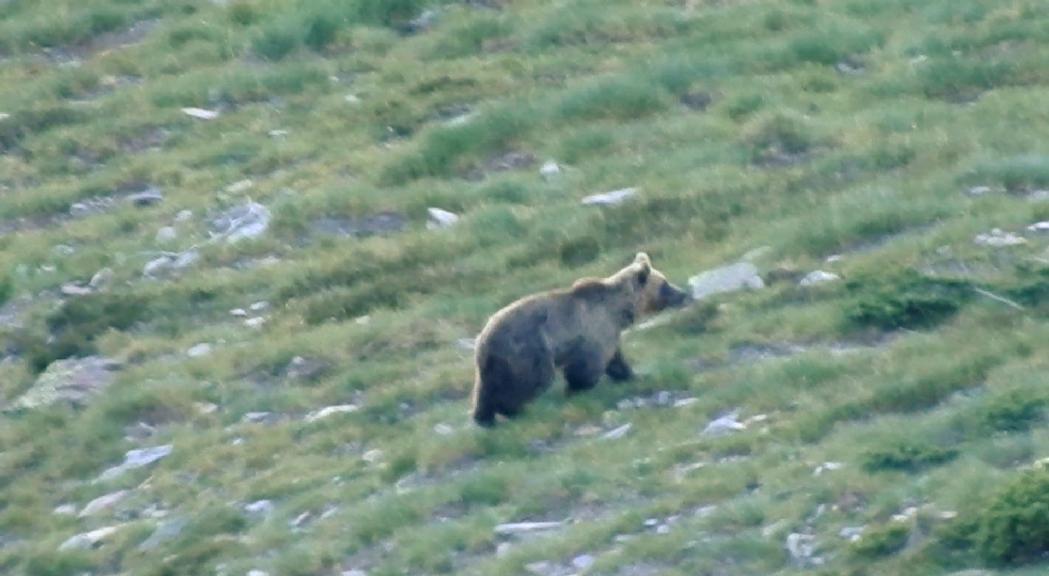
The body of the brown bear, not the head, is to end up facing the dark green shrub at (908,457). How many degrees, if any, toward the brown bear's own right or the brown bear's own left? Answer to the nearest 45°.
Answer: approximately 45° to the brown bear's own right

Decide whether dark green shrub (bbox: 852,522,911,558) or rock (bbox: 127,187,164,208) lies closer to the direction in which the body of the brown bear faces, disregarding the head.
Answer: the dark green shrub

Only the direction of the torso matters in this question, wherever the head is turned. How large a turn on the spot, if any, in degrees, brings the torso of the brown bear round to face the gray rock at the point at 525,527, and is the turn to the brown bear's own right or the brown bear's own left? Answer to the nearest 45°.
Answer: approximately 90° to the brown bear's own right

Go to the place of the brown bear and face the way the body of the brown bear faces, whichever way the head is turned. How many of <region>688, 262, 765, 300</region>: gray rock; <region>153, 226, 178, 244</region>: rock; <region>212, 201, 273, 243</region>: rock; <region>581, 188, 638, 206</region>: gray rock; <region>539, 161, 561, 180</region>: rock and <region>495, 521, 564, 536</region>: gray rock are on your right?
1

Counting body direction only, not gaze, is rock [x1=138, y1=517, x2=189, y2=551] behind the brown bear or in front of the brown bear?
behind

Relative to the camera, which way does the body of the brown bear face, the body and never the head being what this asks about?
to the viewer's right

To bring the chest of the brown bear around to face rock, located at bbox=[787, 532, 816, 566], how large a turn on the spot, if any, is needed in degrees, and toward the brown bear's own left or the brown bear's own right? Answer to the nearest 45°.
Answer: approximately 45° to the brown bear's own right

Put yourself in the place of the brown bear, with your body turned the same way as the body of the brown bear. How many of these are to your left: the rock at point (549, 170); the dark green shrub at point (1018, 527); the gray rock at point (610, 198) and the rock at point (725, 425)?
2

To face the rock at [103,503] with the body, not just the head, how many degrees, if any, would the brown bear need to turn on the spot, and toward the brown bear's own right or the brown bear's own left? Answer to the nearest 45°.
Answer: approximately 180°

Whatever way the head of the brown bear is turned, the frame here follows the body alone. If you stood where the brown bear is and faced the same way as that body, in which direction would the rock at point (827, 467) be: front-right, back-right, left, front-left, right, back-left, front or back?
front-right
